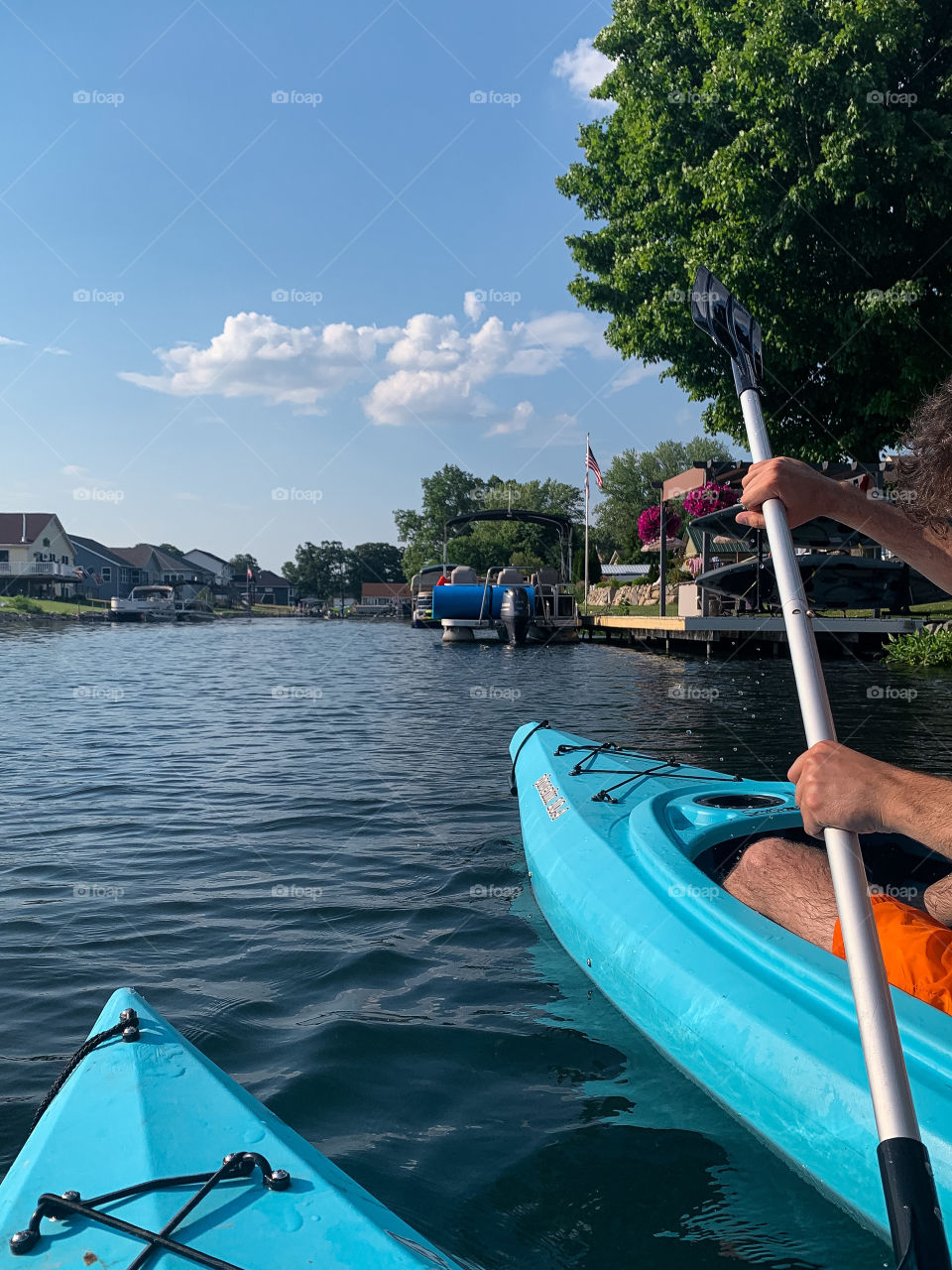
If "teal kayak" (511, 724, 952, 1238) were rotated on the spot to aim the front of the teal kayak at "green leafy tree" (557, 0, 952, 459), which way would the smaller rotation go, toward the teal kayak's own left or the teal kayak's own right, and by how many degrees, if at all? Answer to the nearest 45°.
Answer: approximately 45° to the teal kayak's own right

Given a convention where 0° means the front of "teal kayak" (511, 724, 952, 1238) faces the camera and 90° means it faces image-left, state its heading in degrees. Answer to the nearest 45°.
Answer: approximately 135°

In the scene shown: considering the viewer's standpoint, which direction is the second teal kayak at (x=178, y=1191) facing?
facing away from the viewer

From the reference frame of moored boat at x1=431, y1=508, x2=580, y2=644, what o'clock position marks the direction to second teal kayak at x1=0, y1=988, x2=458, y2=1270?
The second teal kayak is roughly at 6 o'clock from the moored boat.

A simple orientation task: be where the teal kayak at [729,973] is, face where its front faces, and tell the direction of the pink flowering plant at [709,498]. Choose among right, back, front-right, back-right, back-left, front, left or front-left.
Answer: front-right

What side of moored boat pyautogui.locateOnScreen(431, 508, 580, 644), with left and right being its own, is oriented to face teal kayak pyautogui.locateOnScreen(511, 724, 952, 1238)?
back

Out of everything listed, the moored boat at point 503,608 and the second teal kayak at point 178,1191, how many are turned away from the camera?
2

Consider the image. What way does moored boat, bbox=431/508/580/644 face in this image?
away from the camera

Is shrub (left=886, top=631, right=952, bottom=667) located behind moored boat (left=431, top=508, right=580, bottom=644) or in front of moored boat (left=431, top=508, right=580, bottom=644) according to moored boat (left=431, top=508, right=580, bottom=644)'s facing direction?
behind
